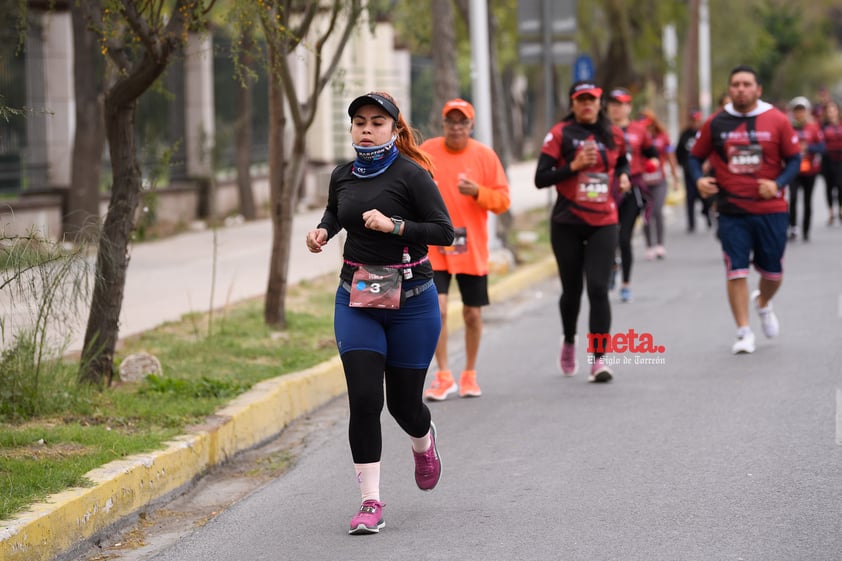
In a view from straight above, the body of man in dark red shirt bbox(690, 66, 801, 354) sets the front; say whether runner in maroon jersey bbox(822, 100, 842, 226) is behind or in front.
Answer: behind

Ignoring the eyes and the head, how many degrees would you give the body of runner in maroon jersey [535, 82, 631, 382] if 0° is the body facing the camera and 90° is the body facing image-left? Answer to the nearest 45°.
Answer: approximately 0°

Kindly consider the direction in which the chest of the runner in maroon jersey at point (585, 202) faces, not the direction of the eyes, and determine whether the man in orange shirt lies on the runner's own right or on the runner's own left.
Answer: on the runner's own right

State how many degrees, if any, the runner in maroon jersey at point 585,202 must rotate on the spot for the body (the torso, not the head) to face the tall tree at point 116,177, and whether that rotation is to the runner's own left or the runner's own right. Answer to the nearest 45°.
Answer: approximately 45° to the runner's own right
